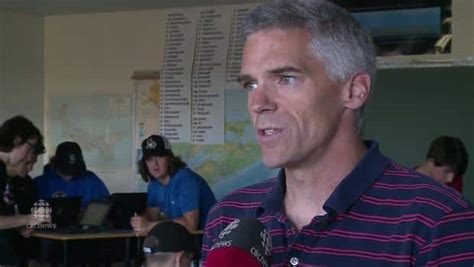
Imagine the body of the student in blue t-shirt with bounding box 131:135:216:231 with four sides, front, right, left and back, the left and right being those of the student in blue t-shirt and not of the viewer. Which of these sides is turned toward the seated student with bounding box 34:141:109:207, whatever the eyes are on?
right

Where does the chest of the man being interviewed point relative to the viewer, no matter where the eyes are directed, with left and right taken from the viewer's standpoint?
facing the viewer and to the left of the viewer

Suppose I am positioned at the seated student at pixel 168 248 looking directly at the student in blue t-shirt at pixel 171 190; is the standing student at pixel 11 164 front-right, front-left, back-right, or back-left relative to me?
front-left

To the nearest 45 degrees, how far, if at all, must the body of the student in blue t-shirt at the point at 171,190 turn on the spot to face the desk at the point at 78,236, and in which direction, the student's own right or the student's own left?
approximately 45° to the student's own right

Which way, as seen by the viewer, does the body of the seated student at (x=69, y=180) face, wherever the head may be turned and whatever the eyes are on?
toward the camera

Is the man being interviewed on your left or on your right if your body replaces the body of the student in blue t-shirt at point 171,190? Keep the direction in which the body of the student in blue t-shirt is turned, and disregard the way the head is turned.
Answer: on your left

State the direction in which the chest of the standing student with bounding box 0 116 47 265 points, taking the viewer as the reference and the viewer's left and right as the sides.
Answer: facing to the right of the viewer

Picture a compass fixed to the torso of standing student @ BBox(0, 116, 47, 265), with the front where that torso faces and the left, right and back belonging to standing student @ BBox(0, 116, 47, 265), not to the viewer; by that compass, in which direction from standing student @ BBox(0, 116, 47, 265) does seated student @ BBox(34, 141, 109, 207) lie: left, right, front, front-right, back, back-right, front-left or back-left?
front-left

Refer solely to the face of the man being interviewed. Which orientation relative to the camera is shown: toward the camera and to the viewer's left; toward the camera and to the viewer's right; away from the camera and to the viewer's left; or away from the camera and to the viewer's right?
toward the camera and to the viewer's left

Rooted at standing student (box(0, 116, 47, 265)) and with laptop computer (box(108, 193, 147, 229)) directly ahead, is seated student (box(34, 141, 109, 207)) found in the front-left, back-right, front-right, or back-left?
front-left

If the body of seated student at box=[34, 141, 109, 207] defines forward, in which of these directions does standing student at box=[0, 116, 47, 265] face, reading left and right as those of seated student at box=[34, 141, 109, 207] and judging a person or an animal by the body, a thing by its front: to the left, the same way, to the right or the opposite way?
to the left

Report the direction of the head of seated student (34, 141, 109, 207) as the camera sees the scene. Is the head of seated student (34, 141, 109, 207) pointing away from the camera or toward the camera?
toward the camera
